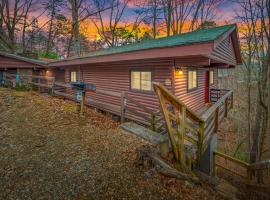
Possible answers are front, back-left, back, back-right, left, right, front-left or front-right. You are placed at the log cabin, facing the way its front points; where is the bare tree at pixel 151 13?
back-left

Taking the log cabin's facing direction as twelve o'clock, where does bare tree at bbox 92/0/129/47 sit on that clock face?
The bare tree is roughly at 7 o'clock from the log cabin.

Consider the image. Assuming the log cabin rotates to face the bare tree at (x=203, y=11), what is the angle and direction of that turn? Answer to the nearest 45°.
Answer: approximately 135° to its left

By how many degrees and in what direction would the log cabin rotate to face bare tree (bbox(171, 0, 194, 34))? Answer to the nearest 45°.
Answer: approximately 135° to its left

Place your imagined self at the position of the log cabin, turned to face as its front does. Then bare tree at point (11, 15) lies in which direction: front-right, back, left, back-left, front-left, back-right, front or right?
back

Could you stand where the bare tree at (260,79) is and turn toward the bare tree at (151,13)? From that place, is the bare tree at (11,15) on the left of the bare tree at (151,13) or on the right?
left
